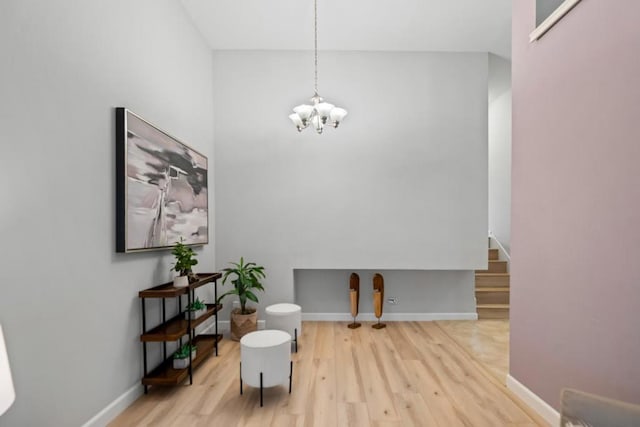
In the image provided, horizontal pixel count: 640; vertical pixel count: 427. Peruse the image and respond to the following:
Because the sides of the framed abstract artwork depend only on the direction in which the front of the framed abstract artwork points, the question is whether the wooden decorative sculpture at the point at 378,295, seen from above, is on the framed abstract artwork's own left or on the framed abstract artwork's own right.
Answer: on the framed abstract artwork's own left

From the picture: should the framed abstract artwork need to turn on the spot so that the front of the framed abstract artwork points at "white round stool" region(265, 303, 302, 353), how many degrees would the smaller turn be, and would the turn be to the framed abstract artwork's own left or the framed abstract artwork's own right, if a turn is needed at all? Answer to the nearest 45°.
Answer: approximately 45° to the framed abstract artwork's own left

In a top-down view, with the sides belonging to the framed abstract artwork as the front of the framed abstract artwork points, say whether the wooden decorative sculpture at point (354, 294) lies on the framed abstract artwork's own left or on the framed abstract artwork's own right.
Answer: on the framed abstract artwork's own left

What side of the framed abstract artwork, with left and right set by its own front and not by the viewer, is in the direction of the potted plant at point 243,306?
left

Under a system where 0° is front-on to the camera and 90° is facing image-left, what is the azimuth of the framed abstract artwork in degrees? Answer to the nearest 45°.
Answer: approximately 315°
